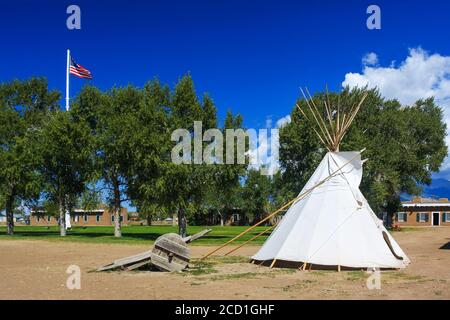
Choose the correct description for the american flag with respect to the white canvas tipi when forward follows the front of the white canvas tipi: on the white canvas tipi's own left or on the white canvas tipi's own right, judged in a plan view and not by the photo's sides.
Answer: on the white canvas tipi's own left

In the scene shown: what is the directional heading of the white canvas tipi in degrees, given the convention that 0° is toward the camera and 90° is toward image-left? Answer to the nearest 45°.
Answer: approximately 270°

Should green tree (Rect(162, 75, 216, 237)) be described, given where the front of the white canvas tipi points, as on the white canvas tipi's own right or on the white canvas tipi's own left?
on the white canvas tipi's own left

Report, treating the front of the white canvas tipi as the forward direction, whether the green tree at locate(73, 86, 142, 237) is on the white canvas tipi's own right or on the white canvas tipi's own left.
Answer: on the white canvas tipi's own left

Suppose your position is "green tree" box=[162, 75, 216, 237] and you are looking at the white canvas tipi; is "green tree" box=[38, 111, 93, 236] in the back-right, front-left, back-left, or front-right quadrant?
back-right
